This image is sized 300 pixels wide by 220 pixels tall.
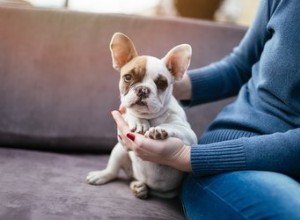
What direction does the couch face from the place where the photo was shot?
facing the viewer

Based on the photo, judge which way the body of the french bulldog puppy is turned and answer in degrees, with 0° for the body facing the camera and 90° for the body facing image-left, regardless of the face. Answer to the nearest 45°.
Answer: approximately 45°
